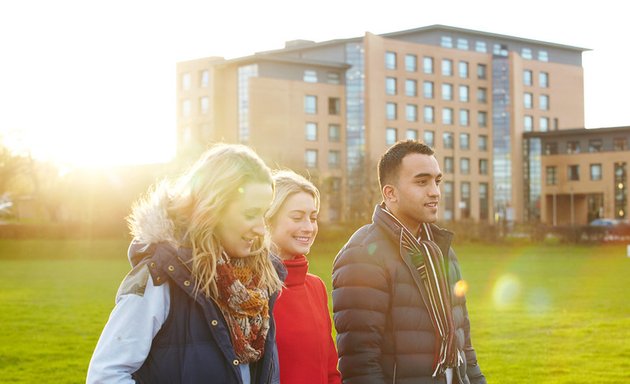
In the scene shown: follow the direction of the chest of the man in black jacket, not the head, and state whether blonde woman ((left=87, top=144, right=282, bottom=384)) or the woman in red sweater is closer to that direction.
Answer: the blonde woman

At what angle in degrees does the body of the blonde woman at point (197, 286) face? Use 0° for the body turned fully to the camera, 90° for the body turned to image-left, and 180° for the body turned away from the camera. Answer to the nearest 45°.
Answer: approximately 315°

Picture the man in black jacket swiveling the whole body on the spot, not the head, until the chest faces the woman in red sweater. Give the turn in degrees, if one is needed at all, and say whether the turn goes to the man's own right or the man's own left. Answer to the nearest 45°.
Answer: approximately 90° to the man's own right

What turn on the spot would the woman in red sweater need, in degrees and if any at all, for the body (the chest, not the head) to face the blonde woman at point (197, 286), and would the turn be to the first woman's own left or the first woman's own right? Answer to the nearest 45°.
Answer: approximately 45° to the first woman's own right

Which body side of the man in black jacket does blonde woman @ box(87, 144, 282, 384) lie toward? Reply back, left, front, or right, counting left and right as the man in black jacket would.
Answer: right

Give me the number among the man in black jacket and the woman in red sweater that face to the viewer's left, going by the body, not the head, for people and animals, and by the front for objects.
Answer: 0

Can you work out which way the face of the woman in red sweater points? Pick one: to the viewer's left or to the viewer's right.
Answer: to the viewer's right

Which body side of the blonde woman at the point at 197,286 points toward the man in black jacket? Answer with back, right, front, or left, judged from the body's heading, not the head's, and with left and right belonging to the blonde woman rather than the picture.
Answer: left

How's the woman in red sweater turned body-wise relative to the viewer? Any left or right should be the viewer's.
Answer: facing the viewer and to the right of the viewer

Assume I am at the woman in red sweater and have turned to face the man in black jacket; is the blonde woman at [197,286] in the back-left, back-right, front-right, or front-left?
back-right
